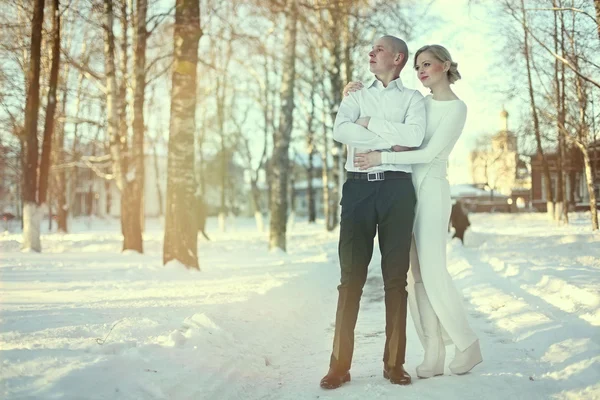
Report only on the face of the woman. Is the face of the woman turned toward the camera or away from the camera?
toward the camera

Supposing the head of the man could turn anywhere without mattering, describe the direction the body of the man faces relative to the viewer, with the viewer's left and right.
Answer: facing the viewer
